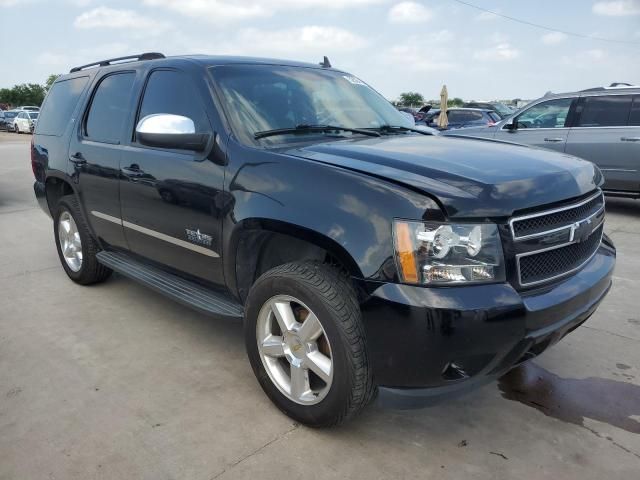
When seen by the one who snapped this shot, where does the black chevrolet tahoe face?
facing the viewer and to the right of the viewer

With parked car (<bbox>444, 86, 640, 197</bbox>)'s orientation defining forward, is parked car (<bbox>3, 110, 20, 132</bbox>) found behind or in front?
in front

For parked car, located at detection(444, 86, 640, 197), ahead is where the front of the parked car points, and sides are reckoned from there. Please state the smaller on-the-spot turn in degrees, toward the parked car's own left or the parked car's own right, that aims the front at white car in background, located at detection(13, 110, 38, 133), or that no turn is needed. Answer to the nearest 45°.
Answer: approximately 45° to the parked car's own right

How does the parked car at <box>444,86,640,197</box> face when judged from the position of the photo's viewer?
facing to the left of the viewer

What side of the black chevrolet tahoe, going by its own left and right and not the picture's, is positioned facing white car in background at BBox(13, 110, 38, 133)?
back

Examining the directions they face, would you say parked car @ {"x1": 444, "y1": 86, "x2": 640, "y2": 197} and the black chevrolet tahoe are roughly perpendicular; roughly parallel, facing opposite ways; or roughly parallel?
roughly parallel, facing opposite ways

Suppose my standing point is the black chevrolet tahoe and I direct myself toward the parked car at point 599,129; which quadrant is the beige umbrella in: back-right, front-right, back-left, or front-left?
front-left

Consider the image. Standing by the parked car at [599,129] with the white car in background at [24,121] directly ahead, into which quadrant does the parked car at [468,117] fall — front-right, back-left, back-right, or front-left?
front-right

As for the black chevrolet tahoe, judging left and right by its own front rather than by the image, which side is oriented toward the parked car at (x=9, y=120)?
back

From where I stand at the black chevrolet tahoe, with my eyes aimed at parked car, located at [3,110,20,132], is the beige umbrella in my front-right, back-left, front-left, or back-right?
front-right

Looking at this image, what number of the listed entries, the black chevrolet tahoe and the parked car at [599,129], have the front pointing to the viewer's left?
1

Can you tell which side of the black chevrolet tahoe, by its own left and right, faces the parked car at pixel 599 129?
left

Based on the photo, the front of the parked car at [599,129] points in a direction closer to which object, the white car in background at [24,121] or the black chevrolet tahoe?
the white car in background

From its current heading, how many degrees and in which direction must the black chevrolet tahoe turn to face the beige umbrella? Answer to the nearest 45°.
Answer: approximately 135° to its left
